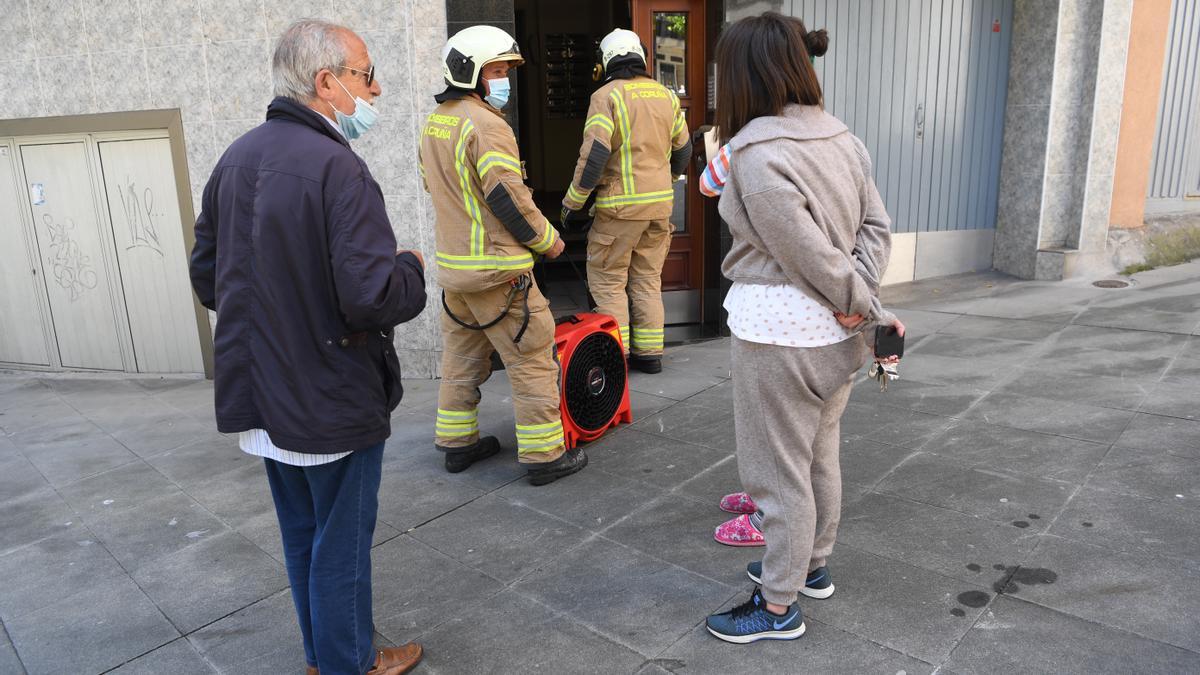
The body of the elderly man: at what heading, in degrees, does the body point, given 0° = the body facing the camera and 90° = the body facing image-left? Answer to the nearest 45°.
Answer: approximately 225°

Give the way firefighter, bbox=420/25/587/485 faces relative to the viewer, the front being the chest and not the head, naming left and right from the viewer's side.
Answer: facing away from the viewer and to the right of the viewer

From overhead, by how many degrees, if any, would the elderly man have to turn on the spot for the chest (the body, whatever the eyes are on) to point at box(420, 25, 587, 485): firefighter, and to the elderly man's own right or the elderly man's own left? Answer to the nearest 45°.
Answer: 0° — they already face them

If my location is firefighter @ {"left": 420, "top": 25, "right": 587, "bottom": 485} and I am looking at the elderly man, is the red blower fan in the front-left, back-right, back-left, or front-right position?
back-left

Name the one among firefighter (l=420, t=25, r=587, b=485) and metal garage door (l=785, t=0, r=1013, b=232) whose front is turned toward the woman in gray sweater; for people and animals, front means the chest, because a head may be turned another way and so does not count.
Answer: the metal garage door

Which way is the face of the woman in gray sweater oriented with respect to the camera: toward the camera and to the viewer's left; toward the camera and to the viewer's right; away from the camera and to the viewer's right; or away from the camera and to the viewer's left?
away from the camera and to the viewer's left

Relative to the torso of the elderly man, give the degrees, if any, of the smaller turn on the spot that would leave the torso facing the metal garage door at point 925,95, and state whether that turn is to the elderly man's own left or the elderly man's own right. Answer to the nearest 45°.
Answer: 0° — they already face it

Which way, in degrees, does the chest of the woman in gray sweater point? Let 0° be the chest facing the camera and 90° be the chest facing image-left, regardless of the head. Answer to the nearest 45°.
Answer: approximately 135°
